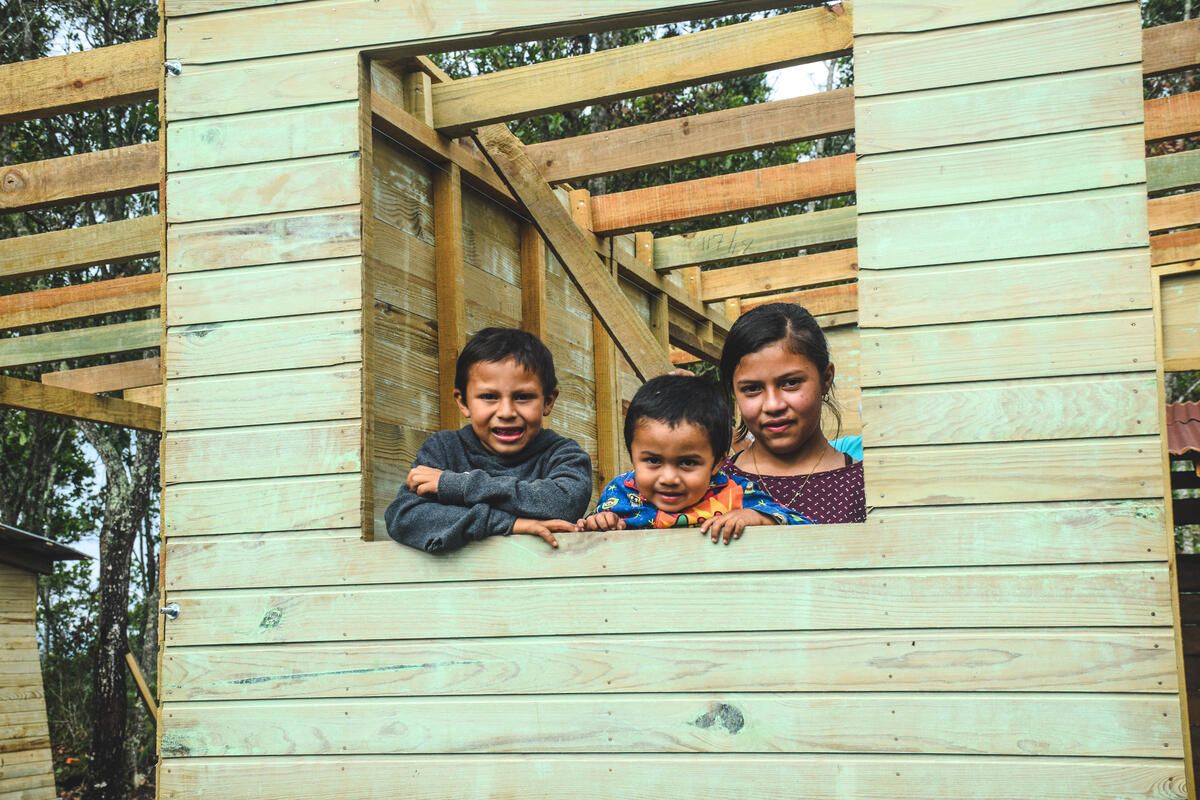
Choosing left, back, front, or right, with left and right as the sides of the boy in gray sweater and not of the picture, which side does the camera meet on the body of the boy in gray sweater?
front

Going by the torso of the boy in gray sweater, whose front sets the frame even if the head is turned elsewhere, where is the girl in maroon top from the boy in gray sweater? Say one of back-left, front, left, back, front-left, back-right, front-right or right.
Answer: left

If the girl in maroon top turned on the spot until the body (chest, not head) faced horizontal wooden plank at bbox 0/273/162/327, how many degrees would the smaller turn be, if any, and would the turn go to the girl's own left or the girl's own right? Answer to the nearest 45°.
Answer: approximately 135° to the girl's own right

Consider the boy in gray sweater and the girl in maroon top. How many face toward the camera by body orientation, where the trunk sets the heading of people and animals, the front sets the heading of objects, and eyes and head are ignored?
2

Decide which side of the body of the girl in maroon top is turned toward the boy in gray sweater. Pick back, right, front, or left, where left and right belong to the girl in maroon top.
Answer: right

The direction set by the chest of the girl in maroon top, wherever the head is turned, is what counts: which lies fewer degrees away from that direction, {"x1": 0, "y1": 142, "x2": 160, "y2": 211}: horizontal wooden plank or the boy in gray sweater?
the boy in gray sweater

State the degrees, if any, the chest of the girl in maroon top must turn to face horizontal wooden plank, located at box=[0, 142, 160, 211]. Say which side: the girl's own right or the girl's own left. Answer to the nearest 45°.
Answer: approximately 135° to the girl's own right

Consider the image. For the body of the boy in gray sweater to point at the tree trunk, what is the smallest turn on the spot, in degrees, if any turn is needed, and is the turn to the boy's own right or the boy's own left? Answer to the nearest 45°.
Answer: approximately 180°

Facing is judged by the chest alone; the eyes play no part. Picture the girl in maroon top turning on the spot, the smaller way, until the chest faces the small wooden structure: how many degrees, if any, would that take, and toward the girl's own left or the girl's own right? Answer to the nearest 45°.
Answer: approximately 135° to the girl's own right

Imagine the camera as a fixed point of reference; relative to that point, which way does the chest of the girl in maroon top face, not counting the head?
toward the camera
